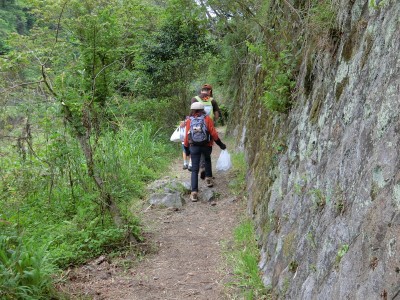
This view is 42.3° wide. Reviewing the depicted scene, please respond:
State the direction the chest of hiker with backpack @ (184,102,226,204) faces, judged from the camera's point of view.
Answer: away from the camera

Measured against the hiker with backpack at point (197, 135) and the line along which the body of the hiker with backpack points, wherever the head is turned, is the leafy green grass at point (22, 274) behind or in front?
behind

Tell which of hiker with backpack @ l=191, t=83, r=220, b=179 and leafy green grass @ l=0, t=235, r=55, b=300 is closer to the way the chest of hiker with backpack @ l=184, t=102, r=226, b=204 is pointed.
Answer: the hiker with backpack

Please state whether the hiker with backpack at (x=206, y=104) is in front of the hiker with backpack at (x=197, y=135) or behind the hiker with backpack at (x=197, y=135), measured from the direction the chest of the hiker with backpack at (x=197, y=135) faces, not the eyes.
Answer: in front
